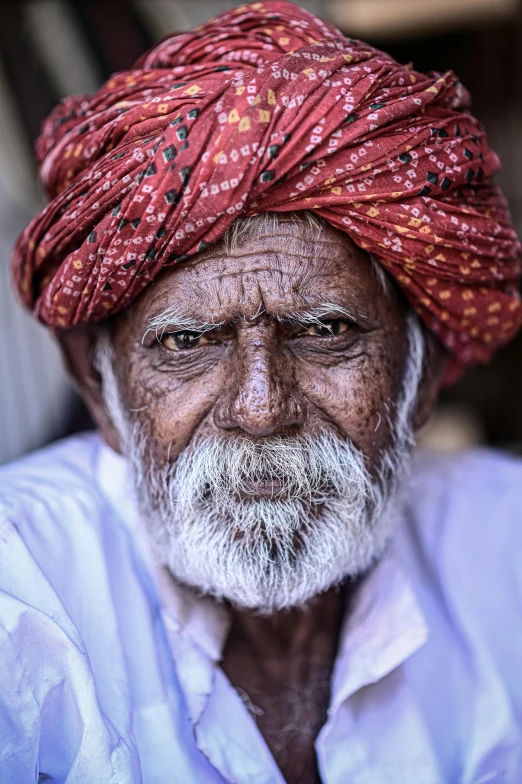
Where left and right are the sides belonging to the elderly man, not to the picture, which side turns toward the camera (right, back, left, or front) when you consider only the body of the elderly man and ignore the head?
front
